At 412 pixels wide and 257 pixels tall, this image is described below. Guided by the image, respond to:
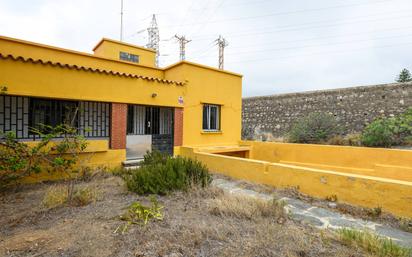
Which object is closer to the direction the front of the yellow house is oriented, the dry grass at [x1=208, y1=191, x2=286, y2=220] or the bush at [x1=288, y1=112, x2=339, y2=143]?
the dry grass

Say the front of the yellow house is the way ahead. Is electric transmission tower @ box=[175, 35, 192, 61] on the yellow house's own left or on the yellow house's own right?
on the yellow house's own left

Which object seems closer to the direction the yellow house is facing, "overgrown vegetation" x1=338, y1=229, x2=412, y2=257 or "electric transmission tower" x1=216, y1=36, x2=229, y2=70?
the overgrown vegetation

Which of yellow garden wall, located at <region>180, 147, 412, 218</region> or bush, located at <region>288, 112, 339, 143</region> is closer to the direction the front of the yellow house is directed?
the yellow garden wall

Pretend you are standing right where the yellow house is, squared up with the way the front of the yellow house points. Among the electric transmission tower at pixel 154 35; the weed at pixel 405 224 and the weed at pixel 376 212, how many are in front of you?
2

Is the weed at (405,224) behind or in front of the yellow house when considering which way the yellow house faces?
in front

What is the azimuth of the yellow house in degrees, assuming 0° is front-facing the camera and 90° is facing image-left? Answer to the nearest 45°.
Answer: approximately 315°

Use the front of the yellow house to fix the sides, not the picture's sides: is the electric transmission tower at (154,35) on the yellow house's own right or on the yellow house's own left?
on the yellow house's own left

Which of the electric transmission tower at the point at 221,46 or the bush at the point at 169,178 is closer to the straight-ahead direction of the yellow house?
the bush
